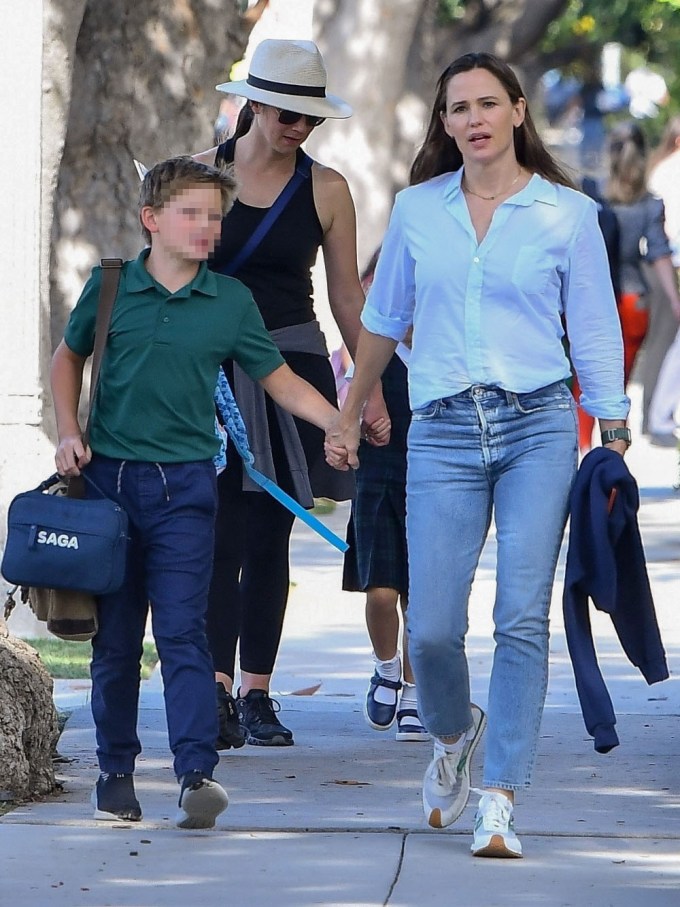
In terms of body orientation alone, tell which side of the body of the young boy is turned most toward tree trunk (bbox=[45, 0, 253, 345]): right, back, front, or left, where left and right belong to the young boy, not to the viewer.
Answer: back

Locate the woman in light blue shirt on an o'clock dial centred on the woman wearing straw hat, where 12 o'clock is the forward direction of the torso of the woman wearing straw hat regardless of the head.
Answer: The woman in light blue shirt is roughly at 11 o'clock from the woman wearing straw hat.

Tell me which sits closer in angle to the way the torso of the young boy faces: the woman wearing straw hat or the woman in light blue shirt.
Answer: the woman in light blue shirt

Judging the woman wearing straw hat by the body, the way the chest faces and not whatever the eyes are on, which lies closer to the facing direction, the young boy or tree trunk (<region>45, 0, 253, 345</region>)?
the young boy

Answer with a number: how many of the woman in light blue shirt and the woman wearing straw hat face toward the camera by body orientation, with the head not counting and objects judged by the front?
2

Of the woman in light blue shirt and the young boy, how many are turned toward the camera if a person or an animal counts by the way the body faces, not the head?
2

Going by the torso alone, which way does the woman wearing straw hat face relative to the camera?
toward the camera

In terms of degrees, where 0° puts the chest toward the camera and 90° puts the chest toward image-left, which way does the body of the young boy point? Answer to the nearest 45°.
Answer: approximately 0°

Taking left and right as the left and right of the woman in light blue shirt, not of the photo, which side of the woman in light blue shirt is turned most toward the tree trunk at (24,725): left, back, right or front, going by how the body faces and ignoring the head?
right

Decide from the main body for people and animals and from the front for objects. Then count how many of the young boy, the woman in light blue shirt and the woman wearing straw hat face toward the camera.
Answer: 3

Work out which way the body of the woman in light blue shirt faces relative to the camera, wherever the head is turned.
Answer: toward the camera

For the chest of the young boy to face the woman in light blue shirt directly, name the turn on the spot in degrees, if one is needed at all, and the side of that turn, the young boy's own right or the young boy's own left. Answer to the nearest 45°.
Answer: approximately 90° to the young boy's own left
